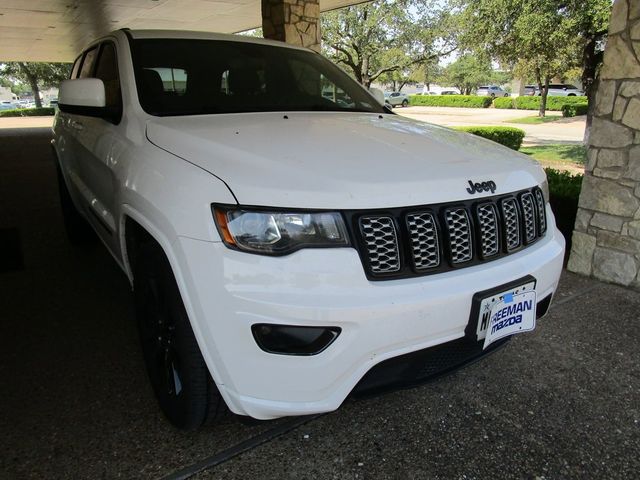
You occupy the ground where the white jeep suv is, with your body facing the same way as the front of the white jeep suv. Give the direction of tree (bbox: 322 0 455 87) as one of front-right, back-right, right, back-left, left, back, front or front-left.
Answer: back-left

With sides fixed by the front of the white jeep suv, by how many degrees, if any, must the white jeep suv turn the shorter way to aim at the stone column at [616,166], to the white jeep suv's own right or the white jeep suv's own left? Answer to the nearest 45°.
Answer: approximately 90° to the white jeep suv's own left

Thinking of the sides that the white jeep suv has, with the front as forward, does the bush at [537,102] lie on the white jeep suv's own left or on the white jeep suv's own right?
on the white jeep suv's own left

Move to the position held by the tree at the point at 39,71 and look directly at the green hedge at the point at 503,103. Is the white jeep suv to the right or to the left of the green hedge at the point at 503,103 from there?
right

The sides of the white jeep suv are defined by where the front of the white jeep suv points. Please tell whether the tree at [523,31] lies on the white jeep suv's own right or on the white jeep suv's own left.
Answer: on the white jeep suv's own left

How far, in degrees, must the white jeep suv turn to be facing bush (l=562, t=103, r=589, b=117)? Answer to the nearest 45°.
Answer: approximately 90° to its left

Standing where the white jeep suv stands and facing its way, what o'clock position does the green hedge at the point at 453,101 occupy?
The green hedge is roughly at 8 o'clock from the white jeep suv.

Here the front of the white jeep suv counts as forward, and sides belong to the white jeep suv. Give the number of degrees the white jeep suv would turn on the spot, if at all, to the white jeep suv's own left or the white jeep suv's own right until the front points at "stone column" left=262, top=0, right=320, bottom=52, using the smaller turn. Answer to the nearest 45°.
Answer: approximately 135° to the white jeep suv's own left

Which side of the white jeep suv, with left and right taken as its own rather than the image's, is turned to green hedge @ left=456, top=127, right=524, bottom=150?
left

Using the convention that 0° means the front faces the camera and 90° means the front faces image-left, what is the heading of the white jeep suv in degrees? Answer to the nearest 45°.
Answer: approximately 315°
